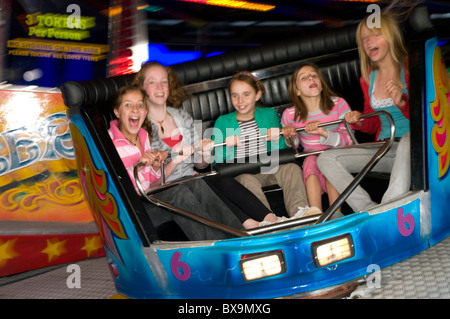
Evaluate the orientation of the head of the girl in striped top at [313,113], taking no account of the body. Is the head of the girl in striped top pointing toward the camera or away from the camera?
toward the camera

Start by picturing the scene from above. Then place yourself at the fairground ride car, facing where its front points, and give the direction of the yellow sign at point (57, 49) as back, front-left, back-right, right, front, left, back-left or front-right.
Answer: back-right

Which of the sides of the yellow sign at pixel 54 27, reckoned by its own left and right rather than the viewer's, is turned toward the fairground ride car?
front

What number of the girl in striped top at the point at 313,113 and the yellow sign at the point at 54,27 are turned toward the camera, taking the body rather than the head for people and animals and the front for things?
2

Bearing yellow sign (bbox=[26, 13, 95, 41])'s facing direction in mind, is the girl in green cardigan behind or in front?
in front

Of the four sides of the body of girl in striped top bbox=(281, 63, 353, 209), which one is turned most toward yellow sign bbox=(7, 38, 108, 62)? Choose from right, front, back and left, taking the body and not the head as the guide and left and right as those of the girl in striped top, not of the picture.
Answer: right

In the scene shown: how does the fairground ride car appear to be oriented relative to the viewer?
toward the camera

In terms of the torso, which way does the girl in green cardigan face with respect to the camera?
toward the camera
